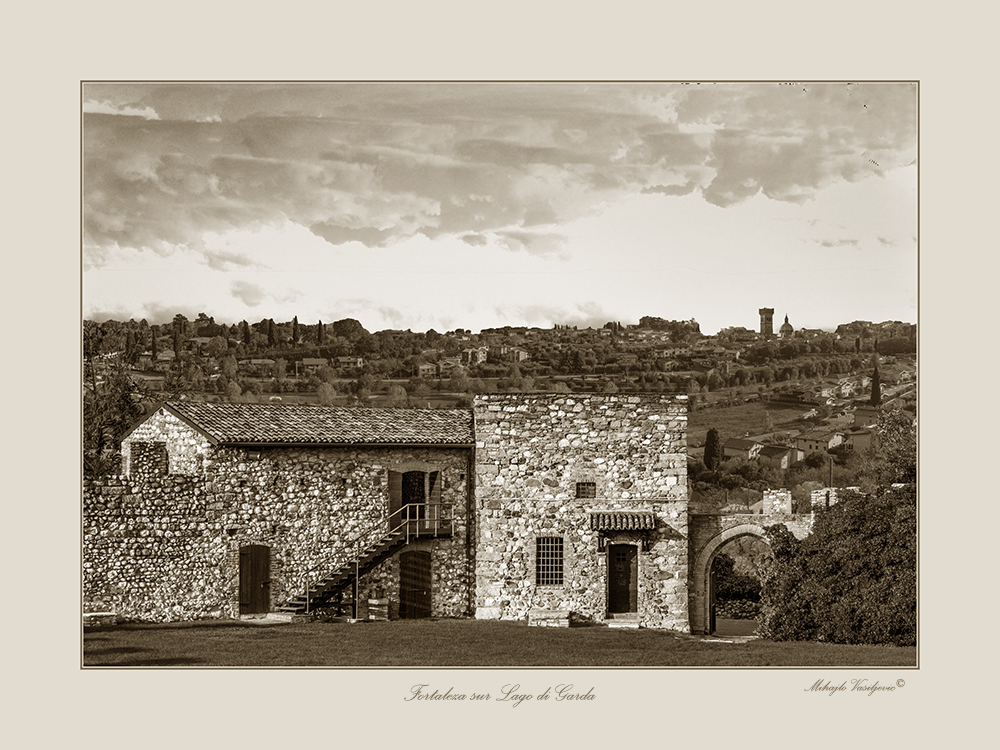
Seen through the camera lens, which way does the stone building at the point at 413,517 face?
facing the viewer

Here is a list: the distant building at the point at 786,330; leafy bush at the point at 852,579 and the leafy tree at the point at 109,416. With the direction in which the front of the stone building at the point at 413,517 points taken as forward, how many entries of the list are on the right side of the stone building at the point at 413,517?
1

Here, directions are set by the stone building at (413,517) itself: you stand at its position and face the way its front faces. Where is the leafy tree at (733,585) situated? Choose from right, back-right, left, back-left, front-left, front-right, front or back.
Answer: back-left

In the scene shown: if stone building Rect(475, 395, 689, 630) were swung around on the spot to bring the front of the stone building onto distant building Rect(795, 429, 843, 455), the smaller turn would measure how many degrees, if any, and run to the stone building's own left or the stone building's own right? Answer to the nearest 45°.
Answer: approximately 135° to the stone building's own left

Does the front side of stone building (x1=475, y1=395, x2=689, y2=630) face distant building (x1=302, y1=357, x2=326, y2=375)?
no

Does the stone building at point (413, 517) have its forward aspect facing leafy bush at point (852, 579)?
no

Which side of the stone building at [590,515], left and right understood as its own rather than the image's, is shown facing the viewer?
front

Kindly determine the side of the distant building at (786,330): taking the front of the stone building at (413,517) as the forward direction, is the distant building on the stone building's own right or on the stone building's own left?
on the stone building's own left

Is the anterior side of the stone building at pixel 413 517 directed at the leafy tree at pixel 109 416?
no

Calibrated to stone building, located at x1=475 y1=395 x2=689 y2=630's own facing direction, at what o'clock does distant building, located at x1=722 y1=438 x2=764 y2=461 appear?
The distant building is roughly at 7 o'clock from the stone building.
